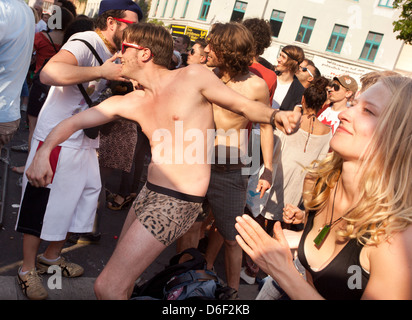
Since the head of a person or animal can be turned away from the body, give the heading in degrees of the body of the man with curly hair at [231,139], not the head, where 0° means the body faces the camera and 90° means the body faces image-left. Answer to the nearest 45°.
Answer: approximately 45°

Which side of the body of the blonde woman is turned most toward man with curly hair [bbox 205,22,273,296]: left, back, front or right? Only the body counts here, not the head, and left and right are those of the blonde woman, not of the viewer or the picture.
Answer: right

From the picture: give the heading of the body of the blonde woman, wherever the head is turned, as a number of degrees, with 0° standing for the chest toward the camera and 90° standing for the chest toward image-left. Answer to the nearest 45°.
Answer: approximately 45°

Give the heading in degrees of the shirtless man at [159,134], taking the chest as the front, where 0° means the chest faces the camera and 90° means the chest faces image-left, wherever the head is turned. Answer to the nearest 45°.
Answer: approximately 45°

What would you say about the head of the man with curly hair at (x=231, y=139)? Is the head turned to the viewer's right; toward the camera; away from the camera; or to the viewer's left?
to the viewer's left

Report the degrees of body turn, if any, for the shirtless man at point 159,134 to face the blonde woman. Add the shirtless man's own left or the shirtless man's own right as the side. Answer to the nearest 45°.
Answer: approximately 90° to the shirtless man's own left

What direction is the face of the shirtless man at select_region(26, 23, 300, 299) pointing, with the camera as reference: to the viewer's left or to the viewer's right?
to the viewer's left
